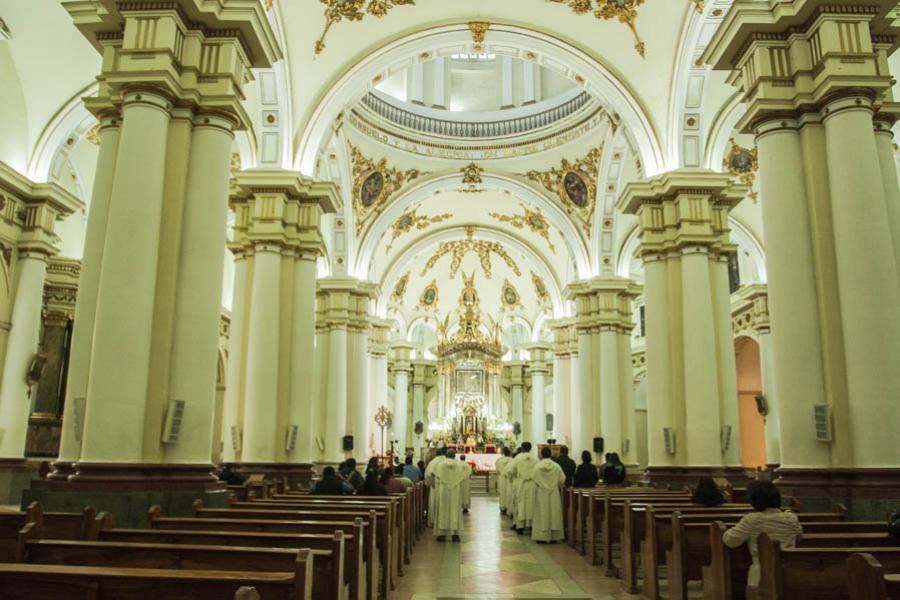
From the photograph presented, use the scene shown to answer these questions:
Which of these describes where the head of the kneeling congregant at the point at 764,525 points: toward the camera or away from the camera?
away from the camera

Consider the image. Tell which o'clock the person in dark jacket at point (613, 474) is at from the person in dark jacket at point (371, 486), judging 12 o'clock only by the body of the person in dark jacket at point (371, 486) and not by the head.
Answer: the person in dark jacket at point (613, 474) is roughly at 2 o'clock from the person in dark jacket at point (371, 486).

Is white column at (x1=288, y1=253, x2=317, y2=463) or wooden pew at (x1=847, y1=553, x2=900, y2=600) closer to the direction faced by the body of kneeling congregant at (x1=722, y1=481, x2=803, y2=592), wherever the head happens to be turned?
the white column

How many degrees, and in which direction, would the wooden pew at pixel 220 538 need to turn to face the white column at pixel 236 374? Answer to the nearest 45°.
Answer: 0° — it already faces it

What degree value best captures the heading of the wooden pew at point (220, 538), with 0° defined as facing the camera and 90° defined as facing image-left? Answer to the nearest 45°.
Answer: approximately 180°

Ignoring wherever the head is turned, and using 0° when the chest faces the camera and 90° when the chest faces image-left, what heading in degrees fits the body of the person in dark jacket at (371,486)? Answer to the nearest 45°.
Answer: approximately 180°

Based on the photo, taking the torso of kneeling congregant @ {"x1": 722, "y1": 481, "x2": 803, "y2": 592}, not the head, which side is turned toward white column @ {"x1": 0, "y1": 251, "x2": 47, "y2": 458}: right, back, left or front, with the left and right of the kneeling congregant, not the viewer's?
left

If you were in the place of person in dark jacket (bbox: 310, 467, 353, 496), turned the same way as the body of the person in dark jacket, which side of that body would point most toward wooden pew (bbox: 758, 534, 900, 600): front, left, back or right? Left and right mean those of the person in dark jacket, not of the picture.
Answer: back

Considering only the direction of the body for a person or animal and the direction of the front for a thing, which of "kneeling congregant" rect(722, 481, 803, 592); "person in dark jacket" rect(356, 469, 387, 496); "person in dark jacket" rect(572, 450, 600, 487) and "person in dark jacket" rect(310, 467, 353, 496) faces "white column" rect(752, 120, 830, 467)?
the kneeling congregant

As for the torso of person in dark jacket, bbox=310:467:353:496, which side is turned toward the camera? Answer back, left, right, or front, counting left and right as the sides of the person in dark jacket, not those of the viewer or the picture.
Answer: back

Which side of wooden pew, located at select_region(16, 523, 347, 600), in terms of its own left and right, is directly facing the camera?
back

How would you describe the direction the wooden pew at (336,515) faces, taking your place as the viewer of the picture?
facing away from the viewer

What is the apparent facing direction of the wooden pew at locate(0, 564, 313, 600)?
away from the camera
